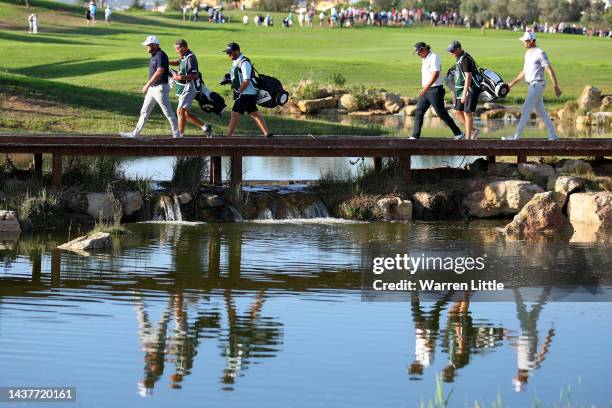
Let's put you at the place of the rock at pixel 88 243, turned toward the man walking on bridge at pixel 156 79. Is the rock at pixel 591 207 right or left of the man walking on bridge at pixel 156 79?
right

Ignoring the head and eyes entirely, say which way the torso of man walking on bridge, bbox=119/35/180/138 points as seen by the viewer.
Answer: to the viewer's left

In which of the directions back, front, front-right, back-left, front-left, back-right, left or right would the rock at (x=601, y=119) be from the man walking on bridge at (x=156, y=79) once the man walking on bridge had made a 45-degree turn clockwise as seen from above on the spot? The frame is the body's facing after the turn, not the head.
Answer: right

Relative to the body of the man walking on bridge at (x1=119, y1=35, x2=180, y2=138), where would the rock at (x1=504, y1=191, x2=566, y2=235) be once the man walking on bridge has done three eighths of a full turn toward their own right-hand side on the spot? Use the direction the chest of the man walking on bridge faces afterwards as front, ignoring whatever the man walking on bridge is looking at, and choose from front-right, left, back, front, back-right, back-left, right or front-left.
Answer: front-right

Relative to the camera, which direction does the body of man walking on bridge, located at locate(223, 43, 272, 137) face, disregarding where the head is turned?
to the viewer's left

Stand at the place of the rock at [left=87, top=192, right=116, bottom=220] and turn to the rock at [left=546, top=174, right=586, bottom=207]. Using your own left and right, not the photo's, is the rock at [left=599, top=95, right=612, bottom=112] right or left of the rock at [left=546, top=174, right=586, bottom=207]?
left

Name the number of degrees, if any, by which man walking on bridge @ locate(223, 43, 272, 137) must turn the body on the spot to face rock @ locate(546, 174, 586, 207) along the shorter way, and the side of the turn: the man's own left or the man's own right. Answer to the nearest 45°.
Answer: approximately 180°

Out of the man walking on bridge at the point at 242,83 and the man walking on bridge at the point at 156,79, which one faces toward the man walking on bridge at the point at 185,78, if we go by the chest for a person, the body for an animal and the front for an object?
the man walking on bridge at the point at 242,83

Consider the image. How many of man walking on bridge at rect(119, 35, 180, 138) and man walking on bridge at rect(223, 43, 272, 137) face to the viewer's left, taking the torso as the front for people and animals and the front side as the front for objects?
2
